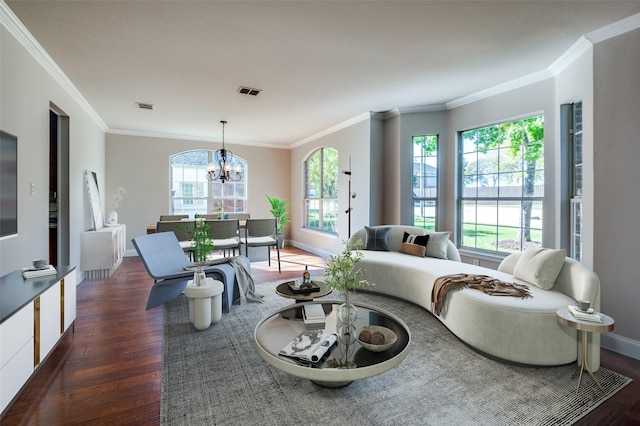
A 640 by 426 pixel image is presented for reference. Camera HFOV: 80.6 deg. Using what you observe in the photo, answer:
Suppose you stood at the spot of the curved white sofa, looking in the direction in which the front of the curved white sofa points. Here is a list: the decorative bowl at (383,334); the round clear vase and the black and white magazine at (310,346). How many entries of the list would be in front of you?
3

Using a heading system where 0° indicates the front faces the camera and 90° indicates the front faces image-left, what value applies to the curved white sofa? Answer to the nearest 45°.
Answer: approximately 45°

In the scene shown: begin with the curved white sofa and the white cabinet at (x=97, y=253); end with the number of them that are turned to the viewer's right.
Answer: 1

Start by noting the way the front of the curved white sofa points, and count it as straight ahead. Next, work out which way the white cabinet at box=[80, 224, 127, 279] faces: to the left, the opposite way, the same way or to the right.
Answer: the opposite way

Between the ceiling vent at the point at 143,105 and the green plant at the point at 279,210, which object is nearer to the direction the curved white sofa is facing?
the ceiling vent

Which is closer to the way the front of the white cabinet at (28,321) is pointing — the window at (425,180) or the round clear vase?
the round clear vase

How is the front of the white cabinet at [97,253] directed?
to the viewer's right

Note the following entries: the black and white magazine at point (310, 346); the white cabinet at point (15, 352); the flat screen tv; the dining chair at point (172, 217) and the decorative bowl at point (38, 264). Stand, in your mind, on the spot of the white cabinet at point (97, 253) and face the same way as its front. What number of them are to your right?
4

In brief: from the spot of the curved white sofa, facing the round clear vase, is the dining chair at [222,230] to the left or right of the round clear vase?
right

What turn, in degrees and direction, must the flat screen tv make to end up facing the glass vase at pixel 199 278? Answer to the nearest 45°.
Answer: approximately 45° to its left

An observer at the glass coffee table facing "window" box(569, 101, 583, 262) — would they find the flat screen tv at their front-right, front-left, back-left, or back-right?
back-left
